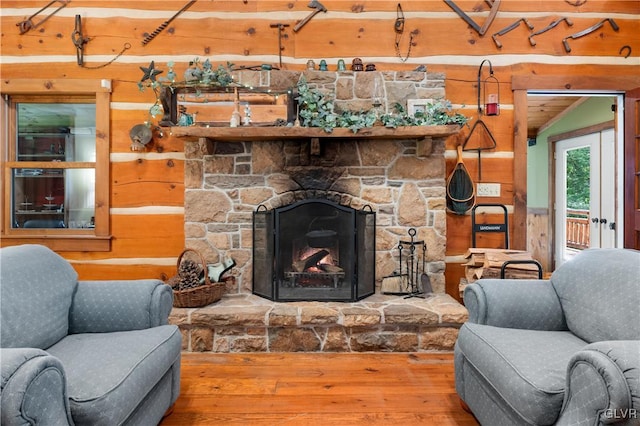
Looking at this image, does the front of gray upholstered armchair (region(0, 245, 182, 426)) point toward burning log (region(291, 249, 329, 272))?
no

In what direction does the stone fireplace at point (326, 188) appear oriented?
toward the camera

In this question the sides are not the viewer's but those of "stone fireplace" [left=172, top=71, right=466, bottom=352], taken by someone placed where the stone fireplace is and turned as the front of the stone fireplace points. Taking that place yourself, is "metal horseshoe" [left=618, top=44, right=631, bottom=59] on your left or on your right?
on your left

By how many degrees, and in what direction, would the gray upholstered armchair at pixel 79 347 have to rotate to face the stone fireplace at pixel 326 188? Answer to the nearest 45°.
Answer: approximately 90° to its left

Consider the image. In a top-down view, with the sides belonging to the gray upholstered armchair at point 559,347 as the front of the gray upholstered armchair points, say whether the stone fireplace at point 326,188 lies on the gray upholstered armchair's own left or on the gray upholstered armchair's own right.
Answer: on the gray upholstered armchair's own right

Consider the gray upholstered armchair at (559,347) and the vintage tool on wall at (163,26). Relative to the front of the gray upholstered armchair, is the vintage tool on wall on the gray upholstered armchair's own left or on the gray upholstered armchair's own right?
on the gray upholstered armchair's own right

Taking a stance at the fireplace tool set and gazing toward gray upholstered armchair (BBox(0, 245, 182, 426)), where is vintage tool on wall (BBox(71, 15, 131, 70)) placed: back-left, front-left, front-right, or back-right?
front-right

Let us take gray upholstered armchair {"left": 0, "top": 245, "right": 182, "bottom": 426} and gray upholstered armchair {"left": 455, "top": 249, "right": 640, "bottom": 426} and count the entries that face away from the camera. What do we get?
0

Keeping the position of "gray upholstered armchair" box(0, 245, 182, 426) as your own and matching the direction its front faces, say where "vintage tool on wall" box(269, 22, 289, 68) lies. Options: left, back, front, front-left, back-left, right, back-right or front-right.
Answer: left

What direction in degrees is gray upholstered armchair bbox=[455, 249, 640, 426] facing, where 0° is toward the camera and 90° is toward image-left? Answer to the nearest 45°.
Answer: approximately 45°

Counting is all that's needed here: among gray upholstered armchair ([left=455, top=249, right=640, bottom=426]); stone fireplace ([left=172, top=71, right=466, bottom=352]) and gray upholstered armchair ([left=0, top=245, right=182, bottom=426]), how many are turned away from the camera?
0

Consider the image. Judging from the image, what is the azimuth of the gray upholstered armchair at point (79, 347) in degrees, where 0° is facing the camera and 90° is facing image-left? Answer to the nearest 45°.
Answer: approximately 315°

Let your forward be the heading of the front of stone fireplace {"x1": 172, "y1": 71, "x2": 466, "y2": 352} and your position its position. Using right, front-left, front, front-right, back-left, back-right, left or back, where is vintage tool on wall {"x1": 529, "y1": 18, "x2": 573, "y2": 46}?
left

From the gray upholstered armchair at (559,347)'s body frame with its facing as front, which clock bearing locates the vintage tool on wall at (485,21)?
The vintage tool on wall is roughly at 4 o'clock from the gray upholstered armchair.

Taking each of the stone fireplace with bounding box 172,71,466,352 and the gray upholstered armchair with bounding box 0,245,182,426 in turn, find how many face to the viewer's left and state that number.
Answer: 0
